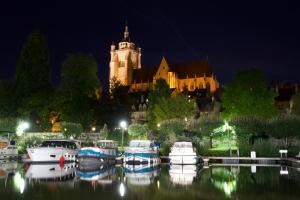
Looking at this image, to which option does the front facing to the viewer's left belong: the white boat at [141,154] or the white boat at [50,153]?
the white boat at [50,153]

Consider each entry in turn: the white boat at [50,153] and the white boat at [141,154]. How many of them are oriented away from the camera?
1

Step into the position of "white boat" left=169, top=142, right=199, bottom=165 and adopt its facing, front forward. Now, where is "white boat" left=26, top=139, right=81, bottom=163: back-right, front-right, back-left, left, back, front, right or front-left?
left

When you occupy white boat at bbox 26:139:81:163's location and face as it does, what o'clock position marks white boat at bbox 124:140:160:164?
white boat at bbox 124:140:160:164 is roughly at 7 o'clock from white boat at bbox 26:139:81:163.

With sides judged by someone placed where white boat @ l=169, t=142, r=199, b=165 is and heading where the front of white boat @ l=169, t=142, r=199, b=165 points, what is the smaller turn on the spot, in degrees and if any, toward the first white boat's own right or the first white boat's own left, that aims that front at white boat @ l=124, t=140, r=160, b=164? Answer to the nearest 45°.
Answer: approximately 90° to the first white boat's own left

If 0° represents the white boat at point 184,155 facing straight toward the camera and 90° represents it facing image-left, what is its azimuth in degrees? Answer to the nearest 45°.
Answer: approximately 180°

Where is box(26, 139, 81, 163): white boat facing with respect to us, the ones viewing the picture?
facing to the left of the viewer

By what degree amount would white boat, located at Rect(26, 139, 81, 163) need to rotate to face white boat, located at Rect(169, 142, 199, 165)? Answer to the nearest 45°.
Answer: approximately 180°

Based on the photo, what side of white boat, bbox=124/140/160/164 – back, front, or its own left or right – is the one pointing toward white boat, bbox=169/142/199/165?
right
